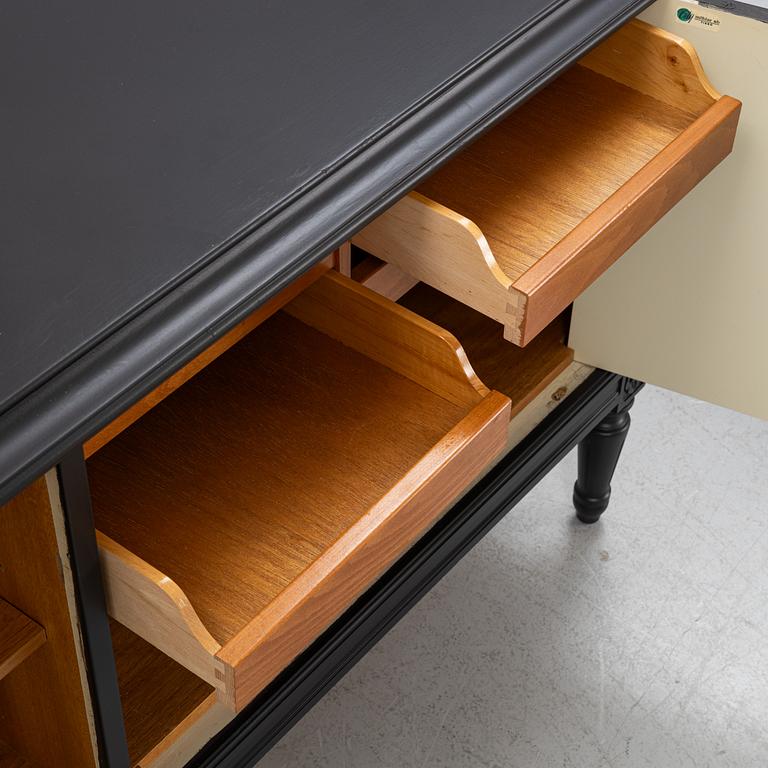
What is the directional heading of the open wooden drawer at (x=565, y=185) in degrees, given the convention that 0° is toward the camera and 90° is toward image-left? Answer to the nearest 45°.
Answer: approximately 315°

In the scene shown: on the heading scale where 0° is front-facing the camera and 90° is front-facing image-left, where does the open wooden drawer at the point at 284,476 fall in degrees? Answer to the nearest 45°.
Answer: approximately 315°
